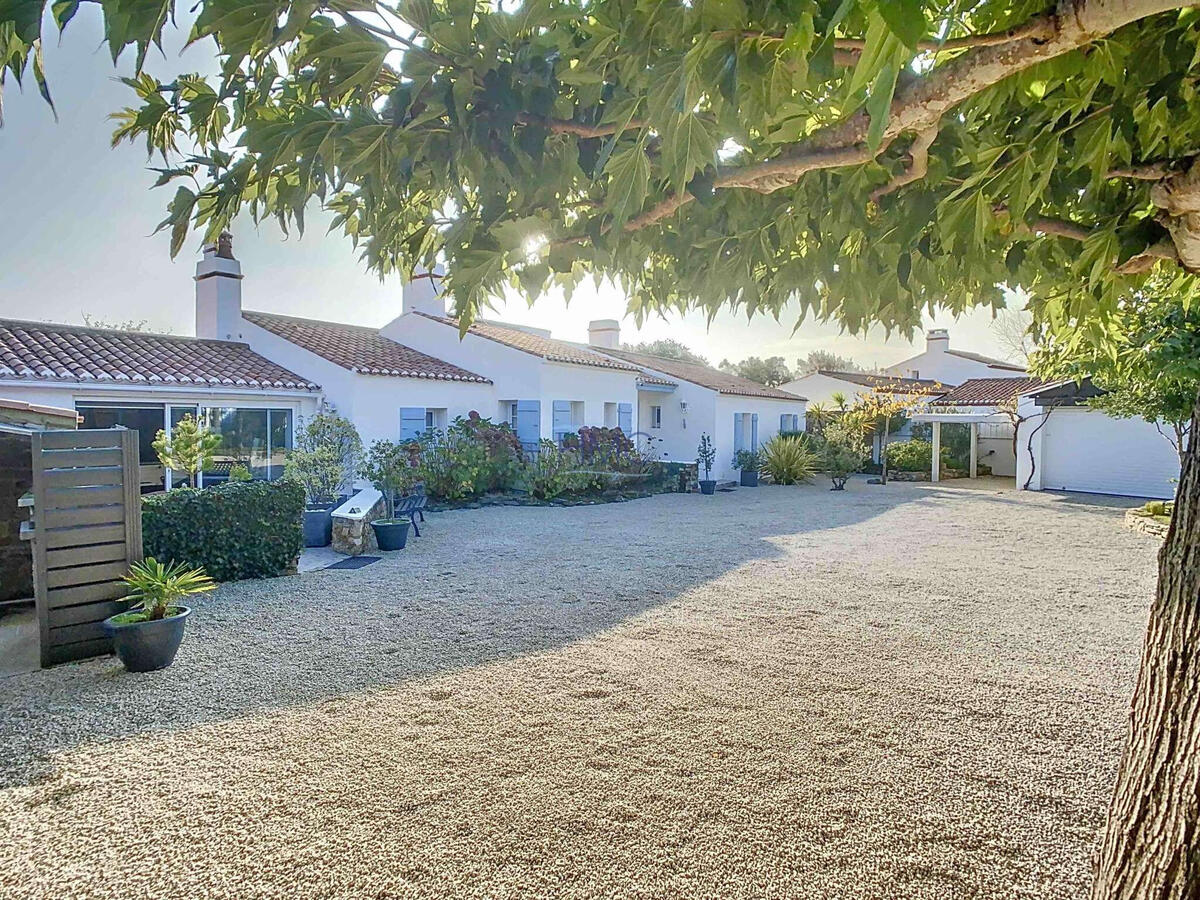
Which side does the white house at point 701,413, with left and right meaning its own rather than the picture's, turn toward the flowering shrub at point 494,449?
right

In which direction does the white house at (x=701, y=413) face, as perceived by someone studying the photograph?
facing the viewer and to the right of the viewer

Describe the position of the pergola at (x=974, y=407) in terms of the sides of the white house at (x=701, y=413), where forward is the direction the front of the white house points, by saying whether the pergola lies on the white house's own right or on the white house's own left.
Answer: on the white house's own left

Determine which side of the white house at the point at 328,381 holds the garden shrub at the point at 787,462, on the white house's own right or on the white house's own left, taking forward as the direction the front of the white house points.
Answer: on the white house's own left

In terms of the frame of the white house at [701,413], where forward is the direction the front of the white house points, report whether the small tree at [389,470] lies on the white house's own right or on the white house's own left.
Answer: on the white house's own right
